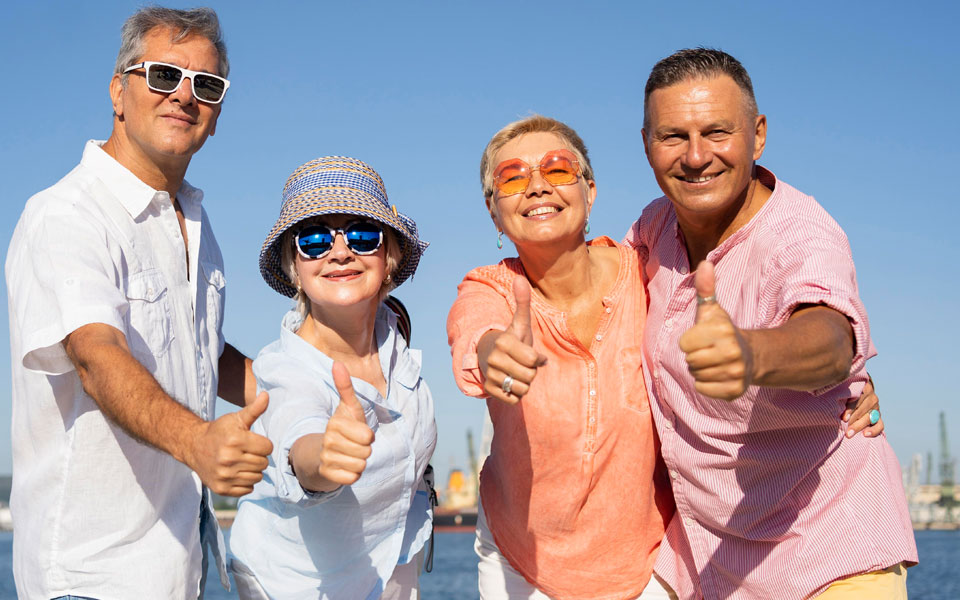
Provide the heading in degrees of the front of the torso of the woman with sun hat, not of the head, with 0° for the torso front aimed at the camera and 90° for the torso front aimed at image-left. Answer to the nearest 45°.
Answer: approximately 0°

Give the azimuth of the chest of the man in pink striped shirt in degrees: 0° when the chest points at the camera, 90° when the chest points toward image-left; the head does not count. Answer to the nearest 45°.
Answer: approximately 45°

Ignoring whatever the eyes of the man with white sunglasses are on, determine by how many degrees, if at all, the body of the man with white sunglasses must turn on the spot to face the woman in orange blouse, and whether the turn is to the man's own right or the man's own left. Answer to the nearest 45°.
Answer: approximately 45° to the man's own left

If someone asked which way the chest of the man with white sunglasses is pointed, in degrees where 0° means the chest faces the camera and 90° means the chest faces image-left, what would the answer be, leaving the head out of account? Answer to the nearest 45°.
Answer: approximately 315°

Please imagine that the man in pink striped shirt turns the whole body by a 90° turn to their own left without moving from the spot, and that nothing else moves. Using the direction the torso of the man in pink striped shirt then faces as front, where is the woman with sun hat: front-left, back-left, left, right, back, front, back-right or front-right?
back-right

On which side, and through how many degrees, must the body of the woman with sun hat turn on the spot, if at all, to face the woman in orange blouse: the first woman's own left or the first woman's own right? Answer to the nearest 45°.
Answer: approximately 90° to the first woman's own left
